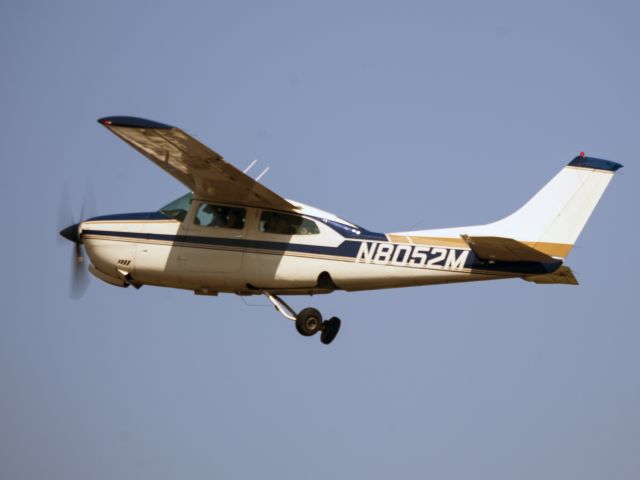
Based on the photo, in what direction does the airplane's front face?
to the viewer's left
